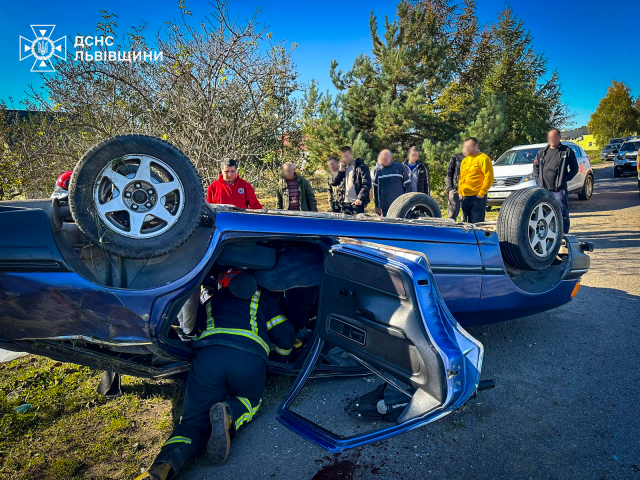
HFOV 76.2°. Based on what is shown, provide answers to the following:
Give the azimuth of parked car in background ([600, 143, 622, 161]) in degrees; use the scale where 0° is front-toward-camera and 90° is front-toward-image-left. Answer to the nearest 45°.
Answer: approximately 45°

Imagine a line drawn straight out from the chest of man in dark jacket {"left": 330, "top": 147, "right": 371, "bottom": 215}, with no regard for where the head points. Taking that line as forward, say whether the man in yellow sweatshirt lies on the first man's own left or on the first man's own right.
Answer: on the first man's own left

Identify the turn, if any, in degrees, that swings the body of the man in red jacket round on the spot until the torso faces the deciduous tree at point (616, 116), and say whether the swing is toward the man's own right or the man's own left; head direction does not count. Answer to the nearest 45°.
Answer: approximately 135° to the man's own left

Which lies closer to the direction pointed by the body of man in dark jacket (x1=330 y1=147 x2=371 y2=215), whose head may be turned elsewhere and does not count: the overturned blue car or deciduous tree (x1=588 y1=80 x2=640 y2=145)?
the overturned blue car

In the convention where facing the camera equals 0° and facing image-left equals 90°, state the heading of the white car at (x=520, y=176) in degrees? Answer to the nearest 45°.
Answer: approximately 45°
